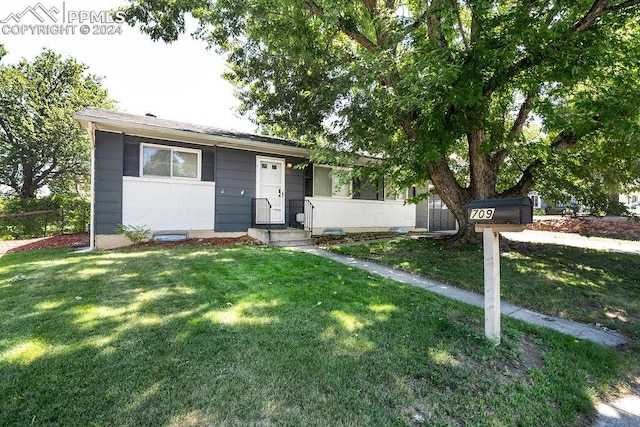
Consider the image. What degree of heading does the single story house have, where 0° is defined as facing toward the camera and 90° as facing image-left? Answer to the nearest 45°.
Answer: approximately 315°

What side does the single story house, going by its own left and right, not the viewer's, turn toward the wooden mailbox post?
front

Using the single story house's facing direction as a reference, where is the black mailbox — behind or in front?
in front
